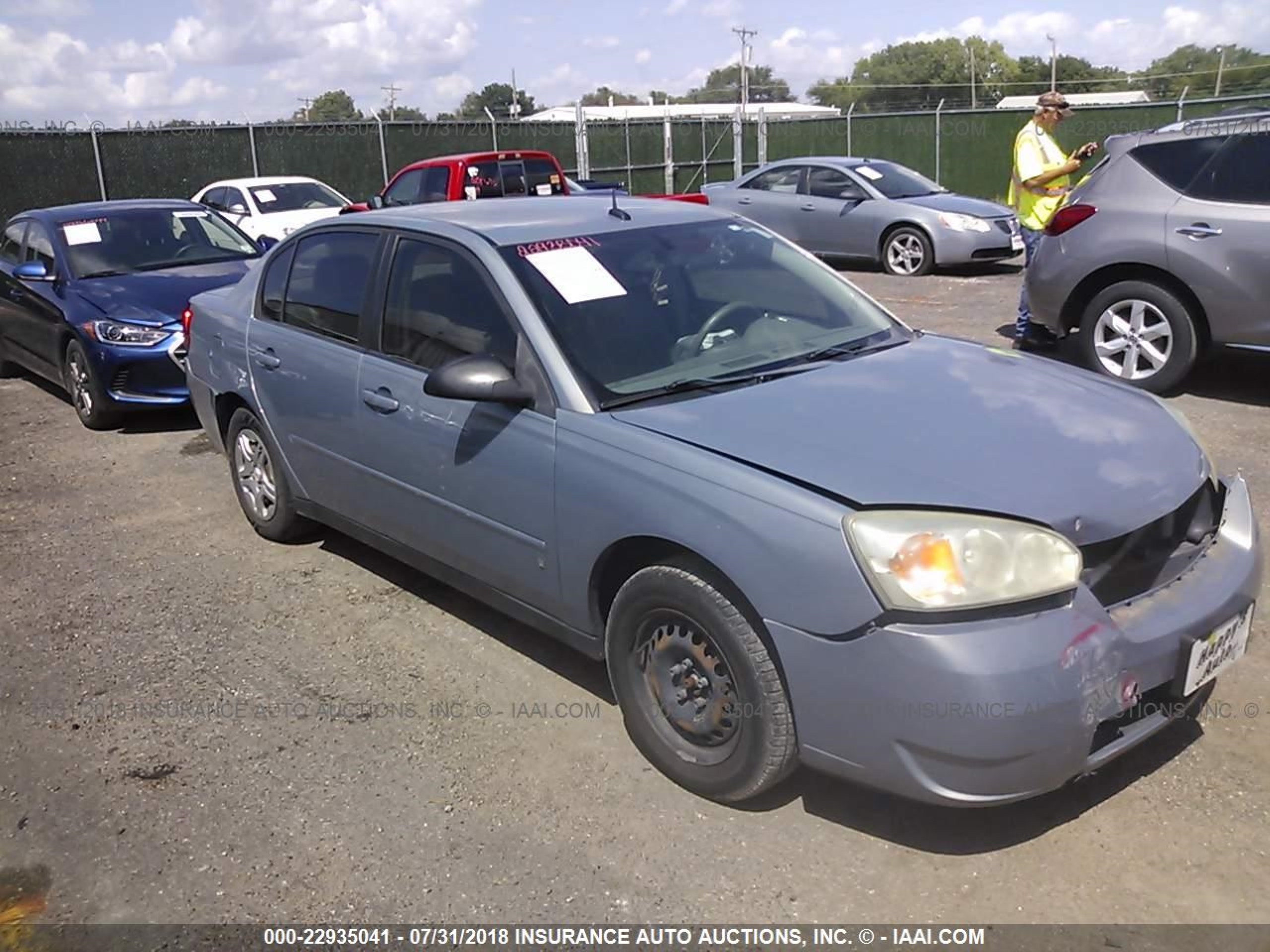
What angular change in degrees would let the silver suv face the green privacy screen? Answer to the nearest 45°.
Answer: approximately 135° to its left

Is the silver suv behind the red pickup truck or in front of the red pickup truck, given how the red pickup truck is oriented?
behind

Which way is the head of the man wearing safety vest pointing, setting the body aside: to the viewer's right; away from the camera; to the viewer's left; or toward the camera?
to the viewer's right

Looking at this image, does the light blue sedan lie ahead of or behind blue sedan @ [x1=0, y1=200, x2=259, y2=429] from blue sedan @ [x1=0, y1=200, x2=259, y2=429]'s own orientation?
ahead

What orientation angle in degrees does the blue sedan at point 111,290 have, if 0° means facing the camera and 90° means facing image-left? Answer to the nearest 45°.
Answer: approximately 315°

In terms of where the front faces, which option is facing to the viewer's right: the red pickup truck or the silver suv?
the silver suv

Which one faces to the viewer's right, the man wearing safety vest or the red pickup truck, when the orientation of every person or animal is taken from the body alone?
the man wearing safety vest

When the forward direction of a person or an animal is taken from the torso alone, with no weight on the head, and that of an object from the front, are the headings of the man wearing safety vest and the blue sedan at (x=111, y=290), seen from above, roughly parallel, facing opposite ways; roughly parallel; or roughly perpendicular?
roughly parallel

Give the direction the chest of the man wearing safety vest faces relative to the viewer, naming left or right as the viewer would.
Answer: facing to the right of the viewer

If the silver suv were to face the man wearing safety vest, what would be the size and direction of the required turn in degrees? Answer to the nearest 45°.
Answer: approximately 135° to its left

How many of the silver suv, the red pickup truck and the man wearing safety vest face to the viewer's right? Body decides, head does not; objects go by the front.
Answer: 2

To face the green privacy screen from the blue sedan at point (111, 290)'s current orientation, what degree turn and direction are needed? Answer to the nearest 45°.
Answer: approximately 90° to its left

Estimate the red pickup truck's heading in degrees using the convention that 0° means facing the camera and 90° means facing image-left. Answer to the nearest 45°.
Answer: approximately 135°

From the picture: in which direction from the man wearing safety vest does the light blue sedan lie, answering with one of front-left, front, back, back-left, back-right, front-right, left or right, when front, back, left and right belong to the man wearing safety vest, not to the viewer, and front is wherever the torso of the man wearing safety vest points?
right

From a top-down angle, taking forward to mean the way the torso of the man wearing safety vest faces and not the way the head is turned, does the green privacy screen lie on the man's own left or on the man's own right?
on the man's own left

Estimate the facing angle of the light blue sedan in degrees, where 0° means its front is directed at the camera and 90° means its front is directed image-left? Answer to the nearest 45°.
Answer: approximately 315°
